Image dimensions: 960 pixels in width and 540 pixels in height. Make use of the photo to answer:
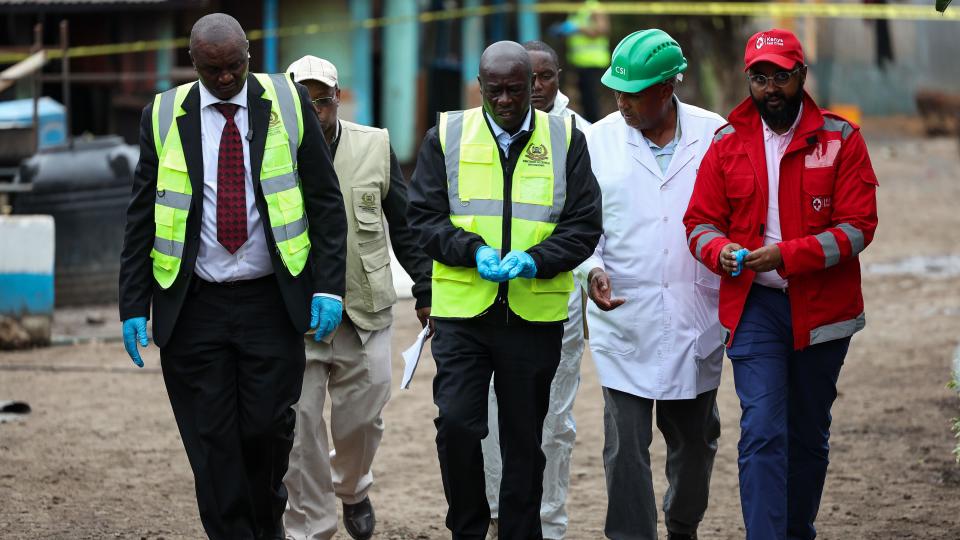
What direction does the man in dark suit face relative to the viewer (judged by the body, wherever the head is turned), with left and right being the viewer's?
facing the viewer

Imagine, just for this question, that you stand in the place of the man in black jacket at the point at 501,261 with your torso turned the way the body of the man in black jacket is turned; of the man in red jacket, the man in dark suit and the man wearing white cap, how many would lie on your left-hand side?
1

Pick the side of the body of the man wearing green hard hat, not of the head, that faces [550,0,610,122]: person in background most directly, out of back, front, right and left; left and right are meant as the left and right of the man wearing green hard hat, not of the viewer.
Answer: back

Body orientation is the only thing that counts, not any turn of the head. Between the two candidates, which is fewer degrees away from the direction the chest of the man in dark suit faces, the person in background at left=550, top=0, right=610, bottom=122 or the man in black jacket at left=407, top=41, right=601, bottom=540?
the man in black jacket

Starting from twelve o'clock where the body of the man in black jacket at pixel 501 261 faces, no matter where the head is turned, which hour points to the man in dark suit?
The man in dark suit is roughly at 3 o'clock from the man in black jacket.

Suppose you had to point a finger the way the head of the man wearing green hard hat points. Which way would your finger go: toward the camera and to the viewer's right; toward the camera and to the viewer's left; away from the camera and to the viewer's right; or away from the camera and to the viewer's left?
toward the camera and to the viewer's left

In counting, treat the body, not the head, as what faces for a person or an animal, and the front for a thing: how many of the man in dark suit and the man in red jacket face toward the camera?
2

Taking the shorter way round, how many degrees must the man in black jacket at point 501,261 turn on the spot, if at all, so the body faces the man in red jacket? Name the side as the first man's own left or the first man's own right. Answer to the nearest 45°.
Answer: approximately 90° to the first man's own left

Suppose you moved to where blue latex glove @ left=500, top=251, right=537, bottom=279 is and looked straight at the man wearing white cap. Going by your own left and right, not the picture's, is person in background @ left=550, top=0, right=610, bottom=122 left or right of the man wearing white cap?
right

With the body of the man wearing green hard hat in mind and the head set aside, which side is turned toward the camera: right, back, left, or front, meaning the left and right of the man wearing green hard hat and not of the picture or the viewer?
front

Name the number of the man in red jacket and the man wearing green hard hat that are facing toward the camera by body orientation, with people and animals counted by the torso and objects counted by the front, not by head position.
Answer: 2

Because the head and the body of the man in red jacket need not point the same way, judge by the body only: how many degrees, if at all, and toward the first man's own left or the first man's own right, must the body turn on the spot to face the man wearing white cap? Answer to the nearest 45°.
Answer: approximately 90° to the first man's own right
